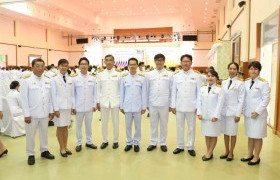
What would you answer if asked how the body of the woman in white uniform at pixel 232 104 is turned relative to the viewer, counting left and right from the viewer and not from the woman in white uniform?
facing the viewer and to the left of the viewer

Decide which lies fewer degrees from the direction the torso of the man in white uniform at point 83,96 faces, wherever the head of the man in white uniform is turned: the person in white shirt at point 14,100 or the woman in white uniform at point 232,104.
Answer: the woman in white uniform

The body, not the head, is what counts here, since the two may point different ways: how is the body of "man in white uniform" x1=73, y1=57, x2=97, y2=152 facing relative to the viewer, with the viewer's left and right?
facing the viewer

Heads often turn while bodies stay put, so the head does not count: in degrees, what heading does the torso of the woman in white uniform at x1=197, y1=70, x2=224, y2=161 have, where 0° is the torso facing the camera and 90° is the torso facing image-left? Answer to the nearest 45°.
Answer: approximately 45°

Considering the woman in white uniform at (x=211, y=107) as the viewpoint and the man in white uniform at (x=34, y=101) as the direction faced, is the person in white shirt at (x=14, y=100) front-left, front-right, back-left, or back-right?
front-right

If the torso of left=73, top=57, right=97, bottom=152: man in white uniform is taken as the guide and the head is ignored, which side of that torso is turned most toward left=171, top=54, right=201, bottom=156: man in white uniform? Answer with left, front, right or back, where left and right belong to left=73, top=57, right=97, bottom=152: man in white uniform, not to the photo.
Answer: left

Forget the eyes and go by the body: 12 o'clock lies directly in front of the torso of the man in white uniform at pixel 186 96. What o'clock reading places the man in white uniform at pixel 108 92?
the man in white uniform at pixel 108 92 is roughly at 3 o'clock from the man in white uniform at pixel 186 96.

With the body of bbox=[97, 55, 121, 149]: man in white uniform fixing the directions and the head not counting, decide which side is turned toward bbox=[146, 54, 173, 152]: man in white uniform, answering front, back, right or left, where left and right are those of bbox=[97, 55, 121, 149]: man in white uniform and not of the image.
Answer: left

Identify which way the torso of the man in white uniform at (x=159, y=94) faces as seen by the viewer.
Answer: toward the camera

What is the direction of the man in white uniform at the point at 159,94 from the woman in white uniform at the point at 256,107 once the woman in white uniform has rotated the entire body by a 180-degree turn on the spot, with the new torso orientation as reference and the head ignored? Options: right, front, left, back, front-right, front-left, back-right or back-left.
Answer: back-left

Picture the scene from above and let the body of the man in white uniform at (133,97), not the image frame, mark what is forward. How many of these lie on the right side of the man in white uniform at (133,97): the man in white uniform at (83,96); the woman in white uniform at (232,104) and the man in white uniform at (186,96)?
1

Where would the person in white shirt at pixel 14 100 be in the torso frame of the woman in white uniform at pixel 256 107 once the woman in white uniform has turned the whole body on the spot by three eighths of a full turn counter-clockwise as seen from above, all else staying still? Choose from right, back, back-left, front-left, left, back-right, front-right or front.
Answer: back

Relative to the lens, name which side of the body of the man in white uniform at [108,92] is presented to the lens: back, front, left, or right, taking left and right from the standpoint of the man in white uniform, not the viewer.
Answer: front

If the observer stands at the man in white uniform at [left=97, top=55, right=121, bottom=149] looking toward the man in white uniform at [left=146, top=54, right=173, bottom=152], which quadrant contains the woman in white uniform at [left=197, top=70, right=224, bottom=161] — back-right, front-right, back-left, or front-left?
front-right
